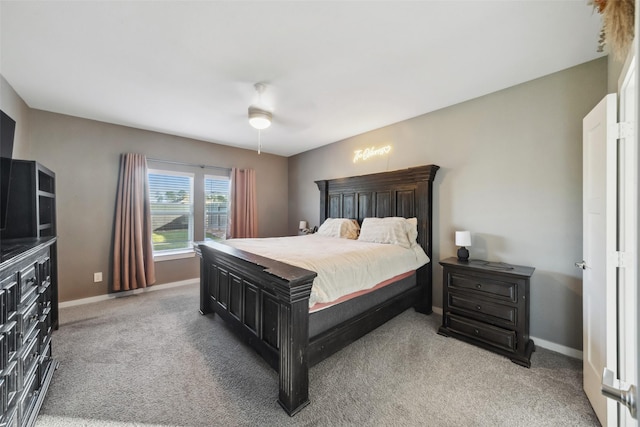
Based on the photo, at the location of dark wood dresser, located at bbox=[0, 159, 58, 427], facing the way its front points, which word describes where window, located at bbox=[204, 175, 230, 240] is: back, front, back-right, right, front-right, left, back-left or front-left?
front-left

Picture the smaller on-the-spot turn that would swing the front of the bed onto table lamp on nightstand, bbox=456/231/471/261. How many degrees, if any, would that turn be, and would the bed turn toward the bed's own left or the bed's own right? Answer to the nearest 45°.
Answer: approximately 135° to the bed's own left

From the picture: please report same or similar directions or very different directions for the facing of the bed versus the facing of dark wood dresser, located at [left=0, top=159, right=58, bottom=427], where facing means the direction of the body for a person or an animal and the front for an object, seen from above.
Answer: very different directions

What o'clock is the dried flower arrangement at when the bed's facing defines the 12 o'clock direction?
The dried flower arrangement is roughly at 9 o'clock from the bed.

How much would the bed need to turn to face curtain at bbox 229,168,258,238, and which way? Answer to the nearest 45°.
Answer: approximately 90° to its right

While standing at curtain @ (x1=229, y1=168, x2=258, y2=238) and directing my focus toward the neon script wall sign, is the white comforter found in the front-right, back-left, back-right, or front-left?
front-right

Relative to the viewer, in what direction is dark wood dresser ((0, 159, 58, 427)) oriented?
to the viewer's right

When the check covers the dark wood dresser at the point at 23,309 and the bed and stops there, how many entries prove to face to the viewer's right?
1
